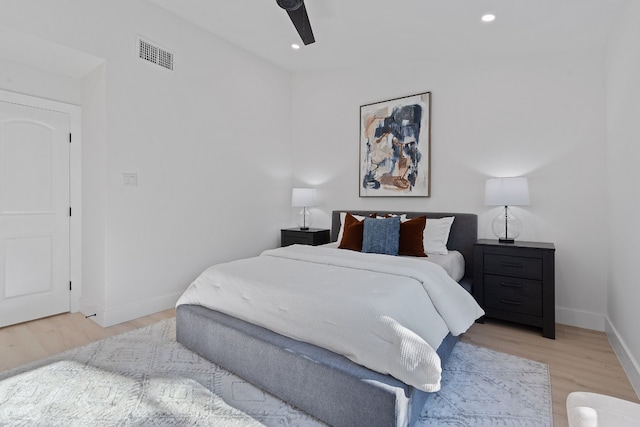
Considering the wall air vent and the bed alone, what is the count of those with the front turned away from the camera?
0

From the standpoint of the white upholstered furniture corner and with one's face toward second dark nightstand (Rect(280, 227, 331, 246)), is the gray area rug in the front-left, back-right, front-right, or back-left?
front-left

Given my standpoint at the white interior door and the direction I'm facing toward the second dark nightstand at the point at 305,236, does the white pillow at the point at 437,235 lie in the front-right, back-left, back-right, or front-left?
front-right

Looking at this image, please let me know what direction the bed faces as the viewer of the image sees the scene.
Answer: facing the viewer and to the left of the viewer

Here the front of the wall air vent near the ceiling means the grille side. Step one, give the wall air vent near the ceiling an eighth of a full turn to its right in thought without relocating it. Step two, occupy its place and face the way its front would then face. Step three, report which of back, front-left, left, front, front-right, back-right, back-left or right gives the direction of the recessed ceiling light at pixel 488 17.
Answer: front-left

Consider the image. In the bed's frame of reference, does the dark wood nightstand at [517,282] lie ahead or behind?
behind

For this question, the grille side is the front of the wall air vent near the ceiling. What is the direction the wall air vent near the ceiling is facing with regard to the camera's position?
facing the viewer and to the right of the viewer

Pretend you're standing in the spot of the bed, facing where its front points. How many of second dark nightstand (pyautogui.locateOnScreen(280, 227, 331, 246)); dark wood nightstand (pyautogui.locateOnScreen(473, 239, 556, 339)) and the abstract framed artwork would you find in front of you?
0

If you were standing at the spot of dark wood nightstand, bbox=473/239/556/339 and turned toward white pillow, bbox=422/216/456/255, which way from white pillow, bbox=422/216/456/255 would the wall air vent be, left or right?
left

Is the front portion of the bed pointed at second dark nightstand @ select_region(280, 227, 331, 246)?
no

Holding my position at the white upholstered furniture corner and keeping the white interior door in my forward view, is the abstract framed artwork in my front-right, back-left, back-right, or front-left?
front-right
